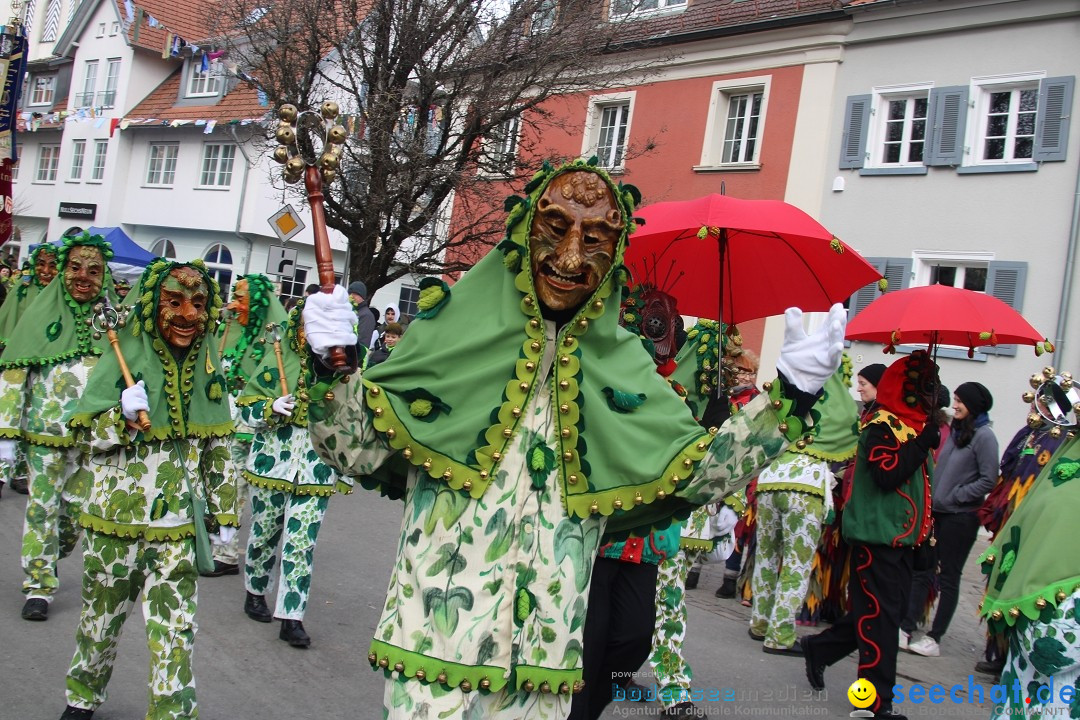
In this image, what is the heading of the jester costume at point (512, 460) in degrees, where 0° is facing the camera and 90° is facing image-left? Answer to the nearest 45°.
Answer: approximately 0°

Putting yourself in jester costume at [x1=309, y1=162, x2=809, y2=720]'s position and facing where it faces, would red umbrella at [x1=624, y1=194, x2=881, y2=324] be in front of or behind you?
behind

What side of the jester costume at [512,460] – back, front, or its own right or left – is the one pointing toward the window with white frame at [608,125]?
back

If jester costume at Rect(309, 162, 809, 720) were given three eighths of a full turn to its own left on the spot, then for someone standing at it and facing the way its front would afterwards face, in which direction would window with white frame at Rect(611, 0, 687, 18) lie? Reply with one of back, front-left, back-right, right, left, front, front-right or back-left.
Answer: front-left
